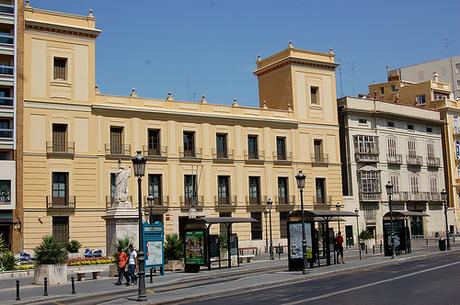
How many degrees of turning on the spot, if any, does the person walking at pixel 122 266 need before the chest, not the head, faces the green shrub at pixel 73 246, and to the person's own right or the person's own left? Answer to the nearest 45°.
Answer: approximately 135° to the person's own right

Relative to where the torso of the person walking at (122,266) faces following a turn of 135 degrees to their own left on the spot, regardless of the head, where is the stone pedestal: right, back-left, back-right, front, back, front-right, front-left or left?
left

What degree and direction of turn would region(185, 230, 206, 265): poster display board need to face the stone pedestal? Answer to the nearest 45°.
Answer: approximately 45° to its right

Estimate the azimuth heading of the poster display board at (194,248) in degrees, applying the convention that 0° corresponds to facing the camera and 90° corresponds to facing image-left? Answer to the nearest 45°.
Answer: approximately 45°

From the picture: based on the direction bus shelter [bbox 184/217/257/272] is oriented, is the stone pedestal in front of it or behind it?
behind
